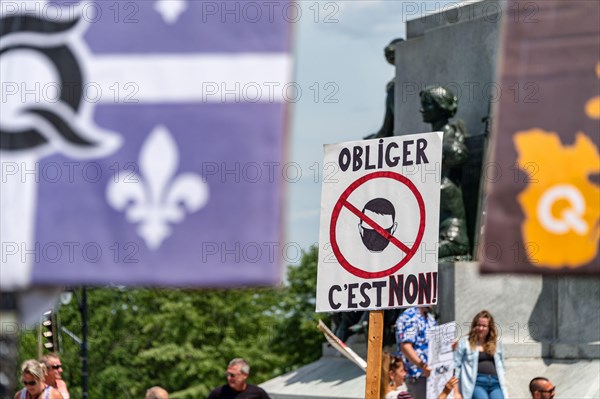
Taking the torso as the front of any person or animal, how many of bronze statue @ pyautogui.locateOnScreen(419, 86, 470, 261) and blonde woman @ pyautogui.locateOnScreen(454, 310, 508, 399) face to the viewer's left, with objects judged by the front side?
1

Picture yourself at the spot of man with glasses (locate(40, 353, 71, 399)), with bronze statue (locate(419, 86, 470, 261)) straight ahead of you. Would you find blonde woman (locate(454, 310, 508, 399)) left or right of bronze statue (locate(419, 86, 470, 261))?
right

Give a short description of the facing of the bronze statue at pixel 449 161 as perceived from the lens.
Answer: facing to the left of the viewer

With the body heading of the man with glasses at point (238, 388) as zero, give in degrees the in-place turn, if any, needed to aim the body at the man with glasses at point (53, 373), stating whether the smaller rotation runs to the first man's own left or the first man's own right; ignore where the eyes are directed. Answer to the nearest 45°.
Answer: approximately 45° to the first man's own right

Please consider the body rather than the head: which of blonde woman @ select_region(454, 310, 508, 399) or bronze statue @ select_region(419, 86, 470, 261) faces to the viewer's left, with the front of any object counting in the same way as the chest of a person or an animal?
the bronze statue

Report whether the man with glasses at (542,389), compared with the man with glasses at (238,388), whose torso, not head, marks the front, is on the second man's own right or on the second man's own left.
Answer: on the second man's own left

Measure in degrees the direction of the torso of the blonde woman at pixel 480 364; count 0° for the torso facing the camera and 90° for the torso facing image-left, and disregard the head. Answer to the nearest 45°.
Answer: approximately 0°

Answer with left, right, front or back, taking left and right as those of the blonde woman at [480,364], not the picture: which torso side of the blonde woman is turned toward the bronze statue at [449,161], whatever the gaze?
back

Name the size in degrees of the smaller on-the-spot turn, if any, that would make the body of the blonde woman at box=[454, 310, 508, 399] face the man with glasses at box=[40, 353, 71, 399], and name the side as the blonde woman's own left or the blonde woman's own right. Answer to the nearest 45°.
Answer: approximately 45° to the blonde woman's own right

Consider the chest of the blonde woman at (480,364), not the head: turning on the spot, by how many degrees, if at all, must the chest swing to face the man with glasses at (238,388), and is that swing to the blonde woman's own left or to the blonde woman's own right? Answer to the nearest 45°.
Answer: approximately 45° to the blonde woman's own right
